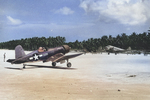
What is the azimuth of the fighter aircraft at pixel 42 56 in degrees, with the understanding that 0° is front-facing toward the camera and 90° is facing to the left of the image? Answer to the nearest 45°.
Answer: approximately 225°
